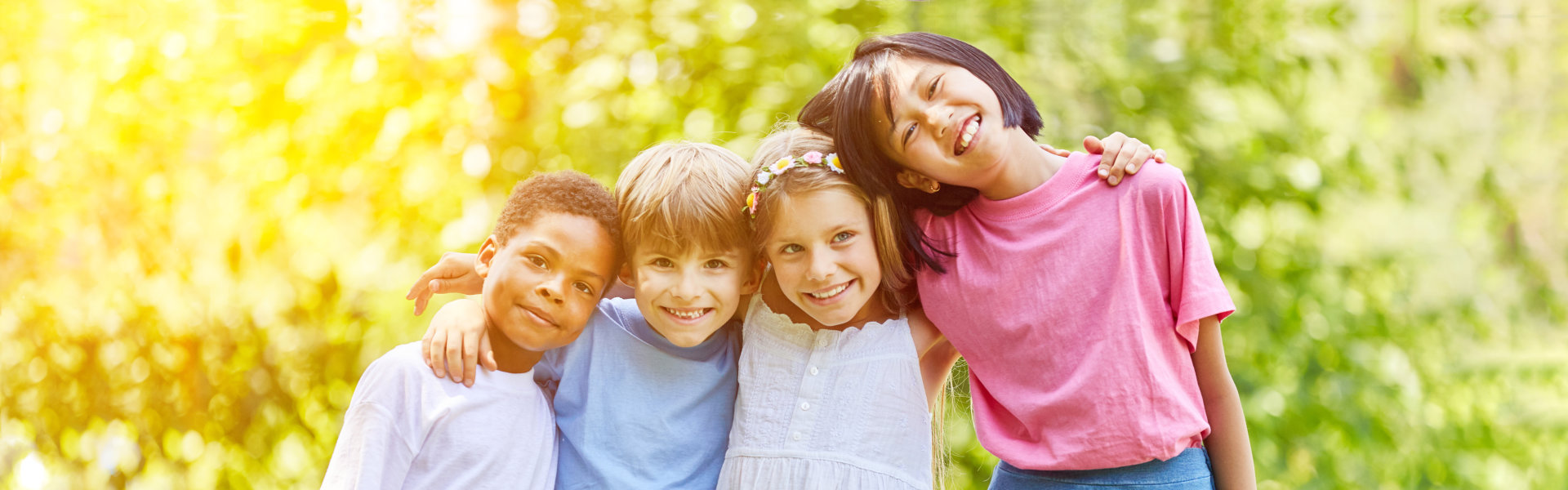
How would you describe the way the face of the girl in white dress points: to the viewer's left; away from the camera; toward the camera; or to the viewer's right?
toward the camera

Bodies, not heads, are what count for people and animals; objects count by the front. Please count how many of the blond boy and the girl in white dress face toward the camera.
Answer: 2

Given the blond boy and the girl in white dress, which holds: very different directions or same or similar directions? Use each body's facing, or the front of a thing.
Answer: same or similar directions

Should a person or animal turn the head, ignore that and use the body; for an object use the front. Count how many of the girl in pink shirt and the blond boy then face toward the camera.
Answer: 2

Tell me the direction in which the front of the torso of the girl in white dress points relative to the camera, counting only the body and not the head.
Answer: toward the camera

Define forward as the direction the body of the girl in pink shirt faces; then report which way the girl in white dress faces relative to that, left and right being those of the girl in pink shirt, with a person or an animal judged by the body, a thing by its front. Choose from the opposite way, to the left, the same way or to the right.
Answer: the same way

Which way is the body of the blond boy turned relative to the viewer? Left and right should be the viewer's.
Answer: facing the viewer

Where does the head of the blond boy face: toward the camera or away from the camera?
toward the camera

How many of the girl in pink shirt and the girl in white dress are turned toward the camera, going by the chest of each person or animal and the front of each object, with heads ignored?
2
